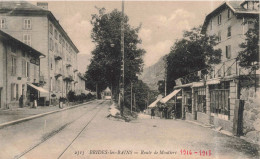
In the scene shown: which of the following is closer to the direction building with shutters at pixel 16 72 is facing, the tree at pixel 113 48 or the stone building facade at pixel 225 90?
the stone building facade

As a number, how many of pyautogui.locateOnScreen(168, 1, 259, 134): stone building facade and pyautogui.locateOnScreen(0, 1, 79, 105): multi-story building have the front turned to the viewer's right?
1

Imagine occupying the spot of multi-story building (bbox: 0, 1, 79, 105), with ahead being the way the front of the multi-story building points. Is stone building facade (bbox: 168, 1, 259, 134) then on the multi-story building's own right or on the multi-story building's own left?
on the multi-story building's own right

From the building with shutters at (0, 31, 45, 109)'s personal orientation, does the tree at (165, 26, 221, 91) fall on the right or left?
on its left

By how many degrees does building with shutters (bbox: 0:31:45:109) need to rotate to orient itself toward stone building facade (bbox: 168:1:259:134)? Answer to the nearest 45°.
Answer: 0° — it already faces it

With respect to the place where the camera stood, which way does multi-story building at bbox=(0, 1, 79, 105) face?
facing to the right of the viewer

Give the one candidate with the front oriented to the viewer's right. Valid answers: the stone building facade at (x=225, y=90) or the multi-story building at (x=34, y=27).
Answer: the multi-story building

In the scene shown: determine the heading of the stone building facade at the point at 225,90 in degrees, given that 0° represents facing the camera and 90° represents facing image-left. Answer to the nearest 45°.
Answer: approximately 45°

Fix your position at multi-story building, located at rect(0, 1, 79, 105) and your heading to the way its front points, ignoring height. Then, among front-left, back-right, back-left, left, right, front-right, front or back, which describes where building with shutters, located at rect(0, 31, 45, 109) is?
right

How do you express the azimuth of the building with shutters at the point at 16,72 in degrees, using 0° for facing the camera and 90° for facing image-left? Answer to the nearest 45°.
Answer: approximately 315°
